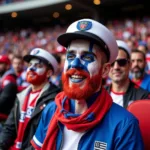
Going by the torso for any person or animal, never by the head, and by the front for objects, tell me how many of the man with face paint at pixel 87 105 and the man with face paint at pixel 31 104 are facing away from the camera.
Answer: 0

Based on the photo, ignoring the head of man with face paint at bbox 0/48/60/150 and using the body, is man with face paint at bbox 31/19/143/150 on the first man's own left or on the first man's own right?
on the first man's own left

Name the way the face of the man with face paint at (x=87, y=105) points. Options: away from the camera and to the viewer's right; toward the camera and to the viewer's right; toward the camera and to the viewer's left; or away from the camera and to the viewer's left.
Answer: toward the camera and to the viewer's left

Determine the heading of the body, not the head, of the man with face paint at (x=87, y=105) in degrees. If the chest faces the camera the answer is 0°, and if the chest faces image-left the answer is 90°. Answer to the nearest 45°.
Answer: approximately 45°

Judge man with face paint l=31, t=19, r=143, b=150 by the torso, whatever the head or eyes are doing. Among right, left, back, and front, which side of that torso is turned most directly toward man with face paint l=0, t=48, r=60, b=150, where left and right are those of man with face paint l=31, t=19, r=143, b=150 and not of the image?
right

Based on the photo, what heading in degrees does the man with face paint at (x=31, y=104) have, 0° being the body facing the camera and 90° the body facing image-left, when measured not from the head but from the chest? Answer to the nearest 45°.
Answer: approximately 45°

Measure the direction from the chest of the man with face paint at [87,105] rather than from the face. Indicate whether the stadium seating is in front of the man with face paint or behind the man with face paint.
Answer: behind
